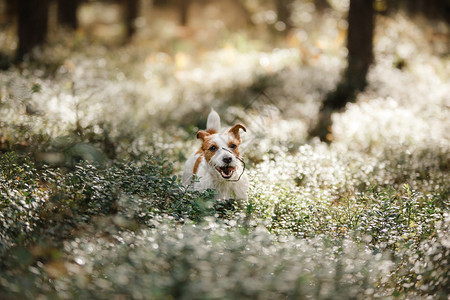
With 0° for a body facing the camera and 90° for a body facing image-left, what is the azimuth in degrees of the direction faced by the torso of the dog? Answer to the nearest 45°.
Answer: approximately 315°

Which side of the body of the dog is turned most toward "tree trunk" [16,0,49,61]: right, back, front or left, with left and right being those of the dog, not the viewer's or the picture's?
back

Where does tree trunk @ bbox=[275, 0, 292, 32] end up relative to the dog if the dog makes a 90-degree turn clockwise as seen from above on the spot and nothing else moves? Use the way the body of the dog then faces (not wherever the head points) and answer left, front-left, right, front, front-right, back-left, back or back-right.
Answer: back-right

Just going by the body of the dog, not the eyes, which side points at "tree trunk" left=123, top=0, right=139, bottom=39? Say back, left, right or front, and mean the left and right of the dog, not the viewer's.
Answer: back

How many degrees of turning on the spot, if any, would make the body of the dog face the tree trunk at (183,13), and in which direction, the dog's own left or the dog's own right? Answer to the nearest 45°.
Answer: approximately 135° to the dog's own left

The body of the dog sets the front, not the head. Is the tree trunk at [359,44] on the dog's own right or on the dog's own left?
on the dog's own left
